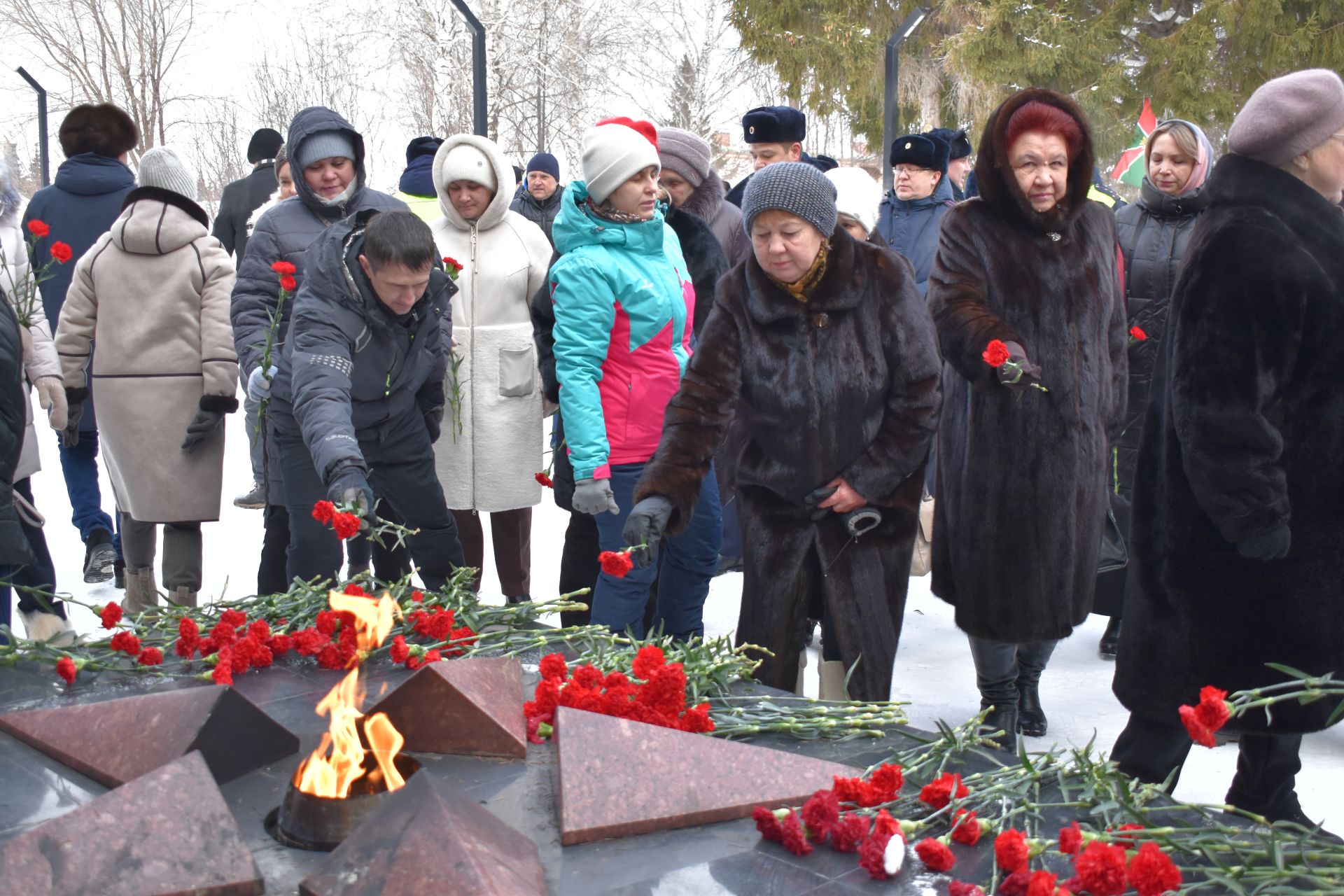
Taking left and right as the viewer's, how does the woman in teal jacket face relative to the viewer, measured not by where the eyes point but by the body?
facing the viewer and to the right of the viewer

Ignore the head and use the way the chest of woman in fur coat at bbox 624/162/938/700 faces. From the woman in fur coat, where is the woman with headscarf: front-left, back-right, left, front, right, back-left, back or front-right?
back-left

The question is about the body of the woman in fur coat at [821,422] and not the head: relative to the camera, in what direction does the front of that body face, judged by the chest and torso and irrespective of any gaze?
toward the camera

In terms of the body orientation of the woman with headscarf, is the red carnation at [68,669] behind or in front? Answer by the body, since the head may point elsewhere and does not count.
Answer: in front

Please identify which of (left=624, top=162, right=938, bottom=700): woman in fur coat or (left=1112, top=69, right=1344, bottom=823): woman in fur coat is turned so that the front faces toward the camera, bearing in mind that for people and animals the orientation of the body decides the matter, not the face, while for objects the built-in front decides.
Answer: (left=624, top=162, right=938, bottom=700): woman in fur coat

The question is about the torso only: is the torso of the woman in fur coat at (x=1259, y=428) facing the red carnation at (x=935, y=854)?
no

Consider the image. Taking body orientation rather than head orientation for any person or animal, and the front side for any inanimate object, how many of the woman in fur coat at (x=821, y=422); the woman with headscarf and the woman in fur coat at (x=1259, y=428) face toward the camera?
2

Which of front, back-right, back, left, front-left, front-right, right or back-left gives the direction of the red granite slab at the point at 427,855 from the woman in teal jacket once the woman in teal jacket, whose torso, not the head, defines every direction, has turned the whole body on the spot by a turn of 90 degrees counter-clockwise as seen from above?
back-right

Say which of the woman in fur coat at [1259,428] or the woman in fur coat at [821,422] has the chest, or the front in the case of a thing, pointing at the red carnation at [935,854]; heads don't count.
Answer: the woman in fur coat at [821,422]

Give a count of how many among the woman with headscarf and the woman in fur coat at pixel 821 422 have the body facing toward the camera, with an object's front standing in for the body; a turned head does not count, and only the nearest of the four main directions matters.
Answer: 2

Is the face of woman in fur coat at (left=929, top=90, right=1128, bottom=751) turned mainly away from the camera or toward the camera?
toward the camera

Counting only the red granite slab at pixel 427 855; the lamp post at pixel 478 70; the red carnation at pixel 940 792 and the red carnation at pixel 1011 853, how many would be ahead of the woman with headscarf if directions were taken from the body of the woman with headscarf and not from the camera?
3

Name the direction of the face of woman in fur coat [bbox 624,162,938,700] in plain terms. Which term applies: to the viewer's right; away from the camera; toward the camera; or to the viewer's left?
toward the camera

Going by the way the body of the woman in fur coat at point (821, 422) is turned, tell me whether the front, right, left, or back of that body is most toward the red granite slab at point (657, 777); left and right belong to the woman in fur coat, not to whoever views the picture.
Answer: front

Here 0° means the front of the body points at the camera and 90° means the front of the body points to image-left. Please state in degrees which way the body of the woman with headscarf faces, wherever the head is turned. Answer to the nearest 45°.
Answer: approximately 0°
